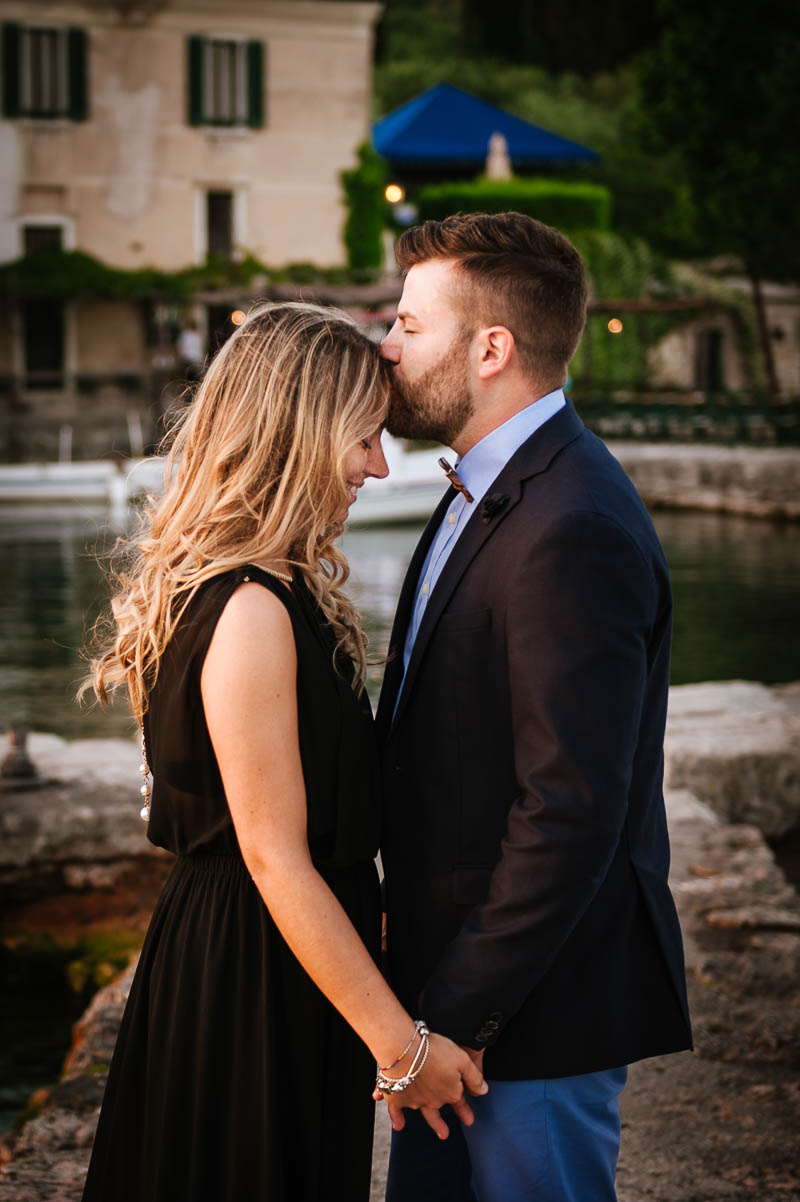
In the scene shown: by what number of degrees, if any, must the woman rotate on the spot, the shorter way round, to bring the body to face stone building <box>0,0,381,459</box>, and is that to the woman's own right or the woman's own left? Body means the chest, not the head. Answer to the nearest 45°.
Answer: approximately 90° to the woman's own left

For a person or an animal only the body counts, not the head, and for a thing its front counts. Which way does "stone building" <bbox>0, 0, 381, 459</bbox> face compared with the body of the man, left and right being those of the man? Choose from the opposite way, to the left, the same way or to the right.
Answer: to the left

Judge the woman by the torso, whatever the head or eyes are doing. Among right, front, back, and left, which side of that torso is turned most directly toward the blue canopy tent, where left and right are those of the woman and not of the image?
left

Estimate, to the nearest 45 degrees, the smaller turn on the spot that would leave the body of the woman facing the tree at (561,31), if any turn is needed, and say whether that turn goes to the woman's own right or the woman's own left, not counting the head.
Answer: approximately 90° to the woman's own left

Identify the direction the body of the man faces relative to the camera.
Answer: to the viewer's left

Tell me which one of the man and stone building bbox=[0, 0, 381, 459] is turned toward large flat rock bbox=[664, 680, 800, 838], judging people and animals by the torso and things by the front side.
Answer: the stone building

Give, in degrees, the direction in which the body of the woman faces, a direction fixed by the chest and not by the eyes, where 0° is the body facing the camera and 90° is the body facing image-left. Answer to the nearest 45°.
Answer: approximately 270°

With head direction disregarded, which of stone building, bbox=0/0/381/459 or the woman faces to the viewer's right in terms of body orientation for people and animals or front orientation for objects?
the woman

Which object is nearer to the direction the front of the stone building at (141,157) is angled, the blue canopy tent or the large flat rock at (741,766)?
the large flat rock

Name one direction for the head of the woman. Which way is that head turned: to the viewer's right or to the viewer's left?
to the viewer's right

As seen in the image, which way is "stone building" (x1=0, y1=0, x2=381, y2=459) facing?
toward the camera

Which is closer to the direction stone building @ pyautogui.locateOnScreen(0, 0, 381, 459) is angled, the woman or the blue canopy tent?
the woman

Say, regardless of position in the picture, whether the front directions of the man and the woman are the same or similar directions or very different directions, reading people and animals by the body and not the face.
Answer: very different directions

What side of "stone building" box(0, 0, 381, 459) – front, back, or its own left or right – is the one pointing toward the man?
front
